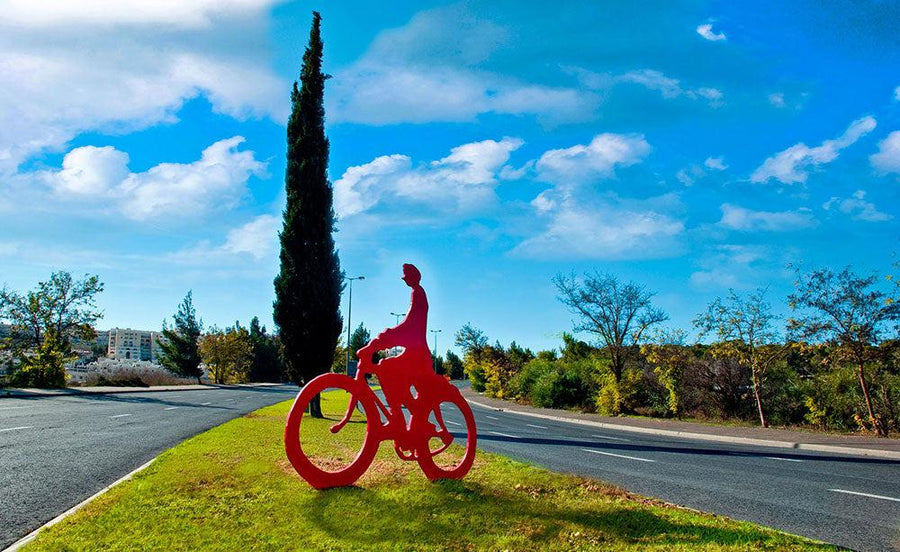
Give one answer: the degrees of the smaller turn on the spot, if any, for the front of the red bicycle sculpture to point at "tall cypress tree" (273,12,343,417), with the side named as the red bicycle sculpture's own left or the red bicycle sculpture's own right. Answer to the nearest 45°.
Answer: approximately 135° to the red bicycle sculpture's own right

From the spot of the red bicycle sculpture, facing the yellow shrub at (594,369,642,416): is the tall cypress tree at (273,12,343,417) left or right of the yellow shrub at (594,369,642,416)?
left

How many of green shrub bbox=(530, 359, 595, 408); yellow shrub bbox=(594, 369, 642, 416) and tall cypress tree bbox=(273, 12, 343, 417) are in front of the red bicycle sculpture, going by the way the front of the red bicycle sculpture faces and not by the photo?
0

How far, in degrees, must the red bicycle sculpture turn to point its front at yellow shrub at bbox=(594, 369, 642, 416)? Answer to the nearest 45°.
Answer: approximately 180°

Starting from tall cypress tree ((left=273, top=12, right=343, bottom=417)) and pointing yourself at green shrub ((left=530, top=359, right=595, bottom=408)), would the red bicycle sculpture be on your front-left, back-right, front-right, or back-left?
back-right

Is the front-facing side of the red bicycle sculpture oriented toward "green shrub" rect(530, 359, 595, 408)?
no

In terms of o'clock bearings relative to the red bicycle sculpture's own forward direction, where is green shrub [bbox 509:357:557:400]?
The green shrub is roughly at 5 o'clock from the red bicycle sculpture.
